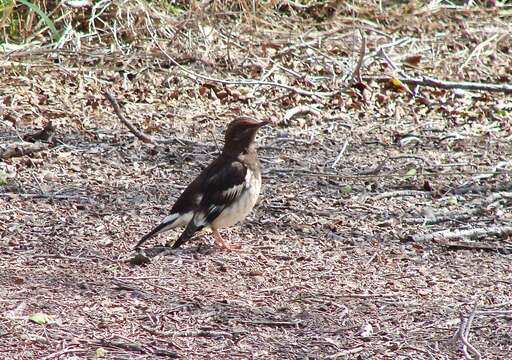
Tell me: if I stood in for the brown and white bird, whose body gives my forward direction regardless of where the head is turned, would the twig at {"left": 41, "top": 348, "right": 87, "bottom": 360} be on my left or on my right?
on my right

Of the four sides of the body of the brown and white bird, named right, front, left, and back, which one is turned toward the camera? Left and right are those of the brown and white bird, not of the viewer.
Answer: right

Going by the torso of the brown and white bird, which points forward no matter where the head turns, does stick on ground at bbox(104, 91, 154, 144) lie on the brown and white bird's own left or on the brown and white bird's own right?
on the brown and white bird's own left

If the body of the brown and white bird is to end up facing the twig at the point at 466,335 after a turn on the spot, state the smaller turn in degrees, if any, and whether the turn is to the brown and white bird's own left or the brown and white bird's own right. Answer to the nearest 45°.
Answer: approximately 45° to the brown and white bird's own right

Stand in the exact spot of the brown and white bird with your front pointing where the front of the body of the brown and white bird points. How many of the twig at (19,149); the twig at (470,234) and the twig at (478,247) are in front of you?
2

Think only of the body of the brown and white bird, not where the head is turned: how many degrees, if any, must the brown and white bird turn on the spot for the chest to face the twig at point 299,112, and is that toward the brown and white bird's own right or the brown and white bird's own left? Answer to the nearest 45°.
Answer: approximately 90° to the brown and white bird's own left

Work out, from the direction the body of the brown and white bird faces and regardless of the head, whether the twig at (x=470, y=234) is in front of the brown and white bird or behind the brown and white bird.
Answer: in front

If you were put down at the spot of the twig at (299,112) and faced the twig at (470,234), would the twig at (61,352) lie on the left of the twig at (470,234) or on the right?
right

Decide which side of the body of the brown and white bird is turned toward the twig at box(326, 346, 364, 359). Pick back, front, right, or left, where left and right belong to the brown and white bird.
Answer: right

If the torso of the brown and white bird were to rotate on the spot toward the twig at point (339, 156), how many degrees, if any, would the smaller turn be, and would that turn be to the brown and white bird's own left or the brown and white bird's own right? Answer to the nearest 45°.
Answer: approximately 45° to the brown and white bird's own left

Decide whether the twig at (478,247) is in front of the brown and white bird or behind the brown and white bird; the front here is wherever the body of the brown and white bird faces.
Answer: in front
